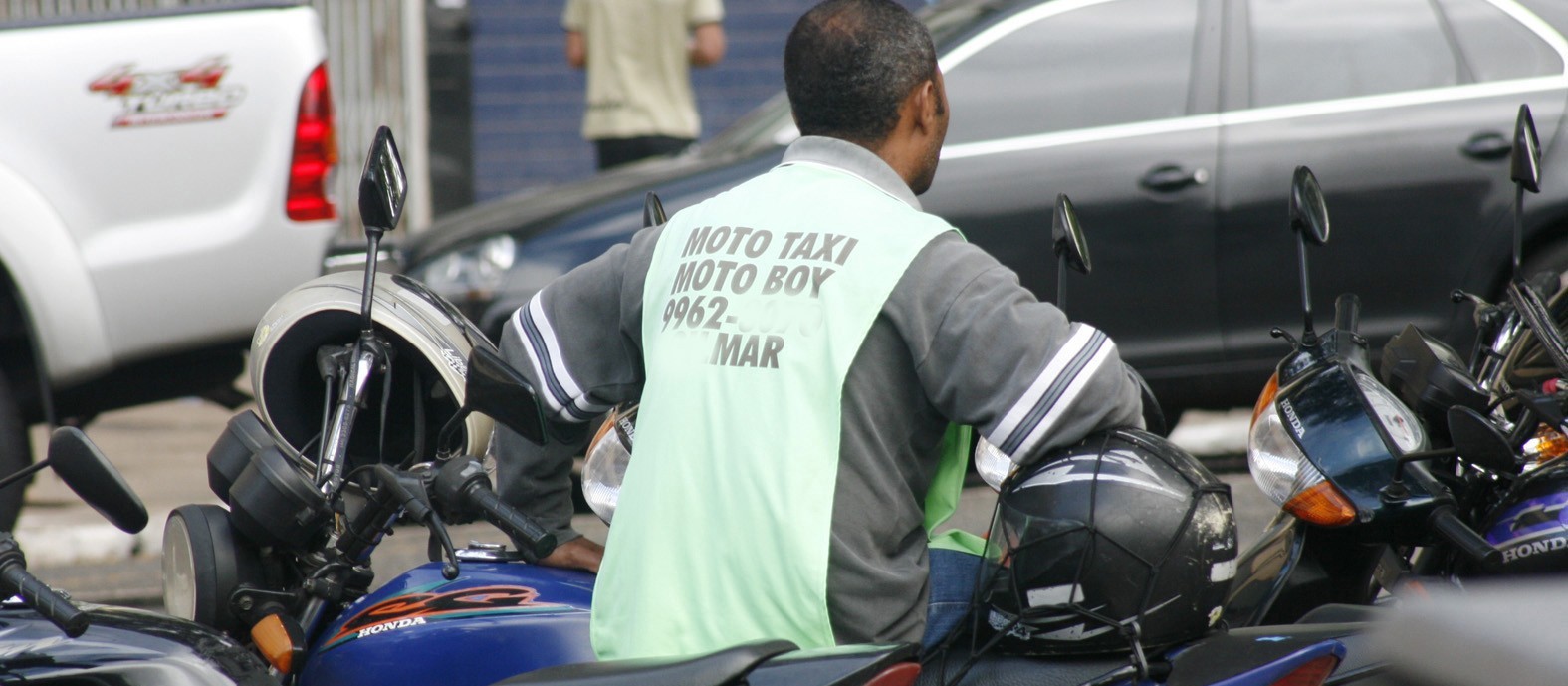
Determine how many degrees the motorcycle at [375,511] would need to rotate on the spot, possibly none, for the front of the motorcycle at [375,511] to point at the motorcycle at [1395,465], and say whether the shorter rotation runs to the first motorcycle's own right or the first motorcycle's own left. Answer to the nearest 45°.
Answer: approximately 180°

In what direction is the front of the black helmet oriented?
to the viewer's left

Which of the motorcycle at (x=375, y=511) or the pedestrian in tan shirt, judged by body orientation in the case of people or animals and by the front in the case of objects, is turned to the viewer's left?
the motorcycle

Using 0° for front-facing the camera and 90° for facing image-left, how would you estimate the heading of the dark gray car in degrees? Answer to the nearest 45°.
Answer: approximately 90°

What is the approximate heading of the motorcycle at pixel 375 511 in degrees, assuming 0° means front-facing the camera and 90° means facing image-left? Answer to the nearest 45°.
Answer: approximately 90°

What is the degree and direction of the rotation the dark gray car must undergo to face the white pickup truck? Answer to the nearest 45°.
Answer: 0° — it already faces it

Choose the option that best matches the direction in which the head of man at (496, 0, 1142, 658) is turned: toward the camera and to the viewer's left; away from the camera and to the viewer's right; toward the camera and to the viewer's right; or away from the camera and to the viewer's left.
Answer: away from the camera and to the viewer's right
